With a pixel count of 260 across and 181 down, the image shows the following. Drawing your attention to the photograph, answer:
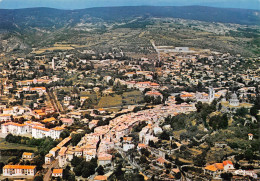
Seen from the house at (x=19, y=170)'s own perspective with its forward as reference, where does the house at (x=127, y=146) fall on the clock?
the house at (x=127, y=146) is roughly at 9 o'clock from the house at (x=19, y=170).

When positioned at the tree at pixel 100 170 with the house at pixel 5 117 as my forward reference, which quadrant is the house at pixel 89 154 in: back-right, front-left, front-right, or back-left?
front-right

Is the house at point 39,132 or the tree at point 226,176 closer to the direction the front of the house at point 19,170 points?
the tree

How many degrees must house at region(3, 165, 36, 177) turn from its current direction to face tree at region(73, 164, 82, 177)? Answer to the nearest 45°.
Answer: approximately 45° to its left

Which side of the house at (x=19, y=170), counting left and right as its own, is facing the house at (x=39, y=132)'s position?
back

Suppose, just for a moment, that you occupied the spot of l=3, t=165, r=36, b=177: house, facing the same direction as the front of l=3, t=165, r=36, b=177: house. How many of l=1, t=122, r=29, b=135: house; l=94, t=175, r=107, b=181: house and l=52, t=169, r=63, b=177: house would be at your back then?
1

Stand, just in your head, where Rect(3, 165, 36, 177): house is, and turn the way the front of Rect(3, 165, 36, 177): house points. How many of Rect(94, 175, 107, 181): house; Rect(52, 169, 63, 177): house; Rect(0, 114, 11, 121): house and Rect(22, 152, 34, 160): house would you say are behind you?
2

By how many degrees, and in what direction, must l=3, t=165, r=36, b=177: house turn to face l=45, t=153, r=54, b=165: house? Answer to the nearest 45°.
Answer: approximately 135° to its left

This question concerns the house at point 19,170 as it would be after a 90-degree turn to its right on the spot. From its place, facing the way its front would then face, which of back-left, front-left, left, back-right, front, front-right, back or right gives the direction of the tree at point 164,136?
back

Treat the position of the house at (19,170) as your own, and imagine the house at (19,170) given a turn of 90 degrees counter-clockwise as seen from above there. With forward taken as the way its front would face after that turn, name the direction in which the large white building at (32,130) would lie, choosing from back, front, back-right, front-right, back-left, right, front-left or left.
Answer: left

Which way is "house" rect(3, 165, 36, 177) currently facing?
toward the camera

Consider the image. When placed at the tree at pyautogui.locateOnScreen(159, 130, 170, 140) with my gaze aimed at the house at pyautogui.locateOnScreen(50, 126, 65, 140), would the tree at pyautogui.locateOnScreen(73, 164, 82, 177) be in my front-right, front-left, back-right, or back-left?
front-left

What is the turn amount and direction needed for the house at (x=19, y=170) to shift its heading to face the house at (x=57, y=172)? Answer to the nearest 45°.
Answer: approximately 45° to its left

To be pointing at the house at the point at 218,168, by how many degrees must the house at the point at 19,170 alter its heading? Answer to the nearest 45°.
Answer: approximately 45° to its left

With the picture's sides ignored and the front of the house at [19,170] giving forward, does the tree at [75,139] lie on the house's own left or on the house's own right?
on the house's own left

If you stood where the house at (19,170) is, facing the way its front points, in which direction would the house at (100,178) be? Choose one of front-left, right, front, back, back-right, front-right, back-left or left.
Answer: front-left

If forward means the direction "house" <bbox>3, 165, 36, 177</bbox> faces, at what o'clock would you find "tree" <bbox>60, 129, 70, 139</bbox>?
The tree is roughly at 7 o'clock from the house.

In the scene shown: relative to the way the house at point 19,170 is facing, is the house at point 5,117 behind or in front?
behind

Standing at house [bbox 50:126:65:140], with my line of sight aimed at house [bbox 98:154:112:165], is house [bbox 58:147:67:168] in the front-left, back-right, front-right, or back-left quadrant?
front-right
